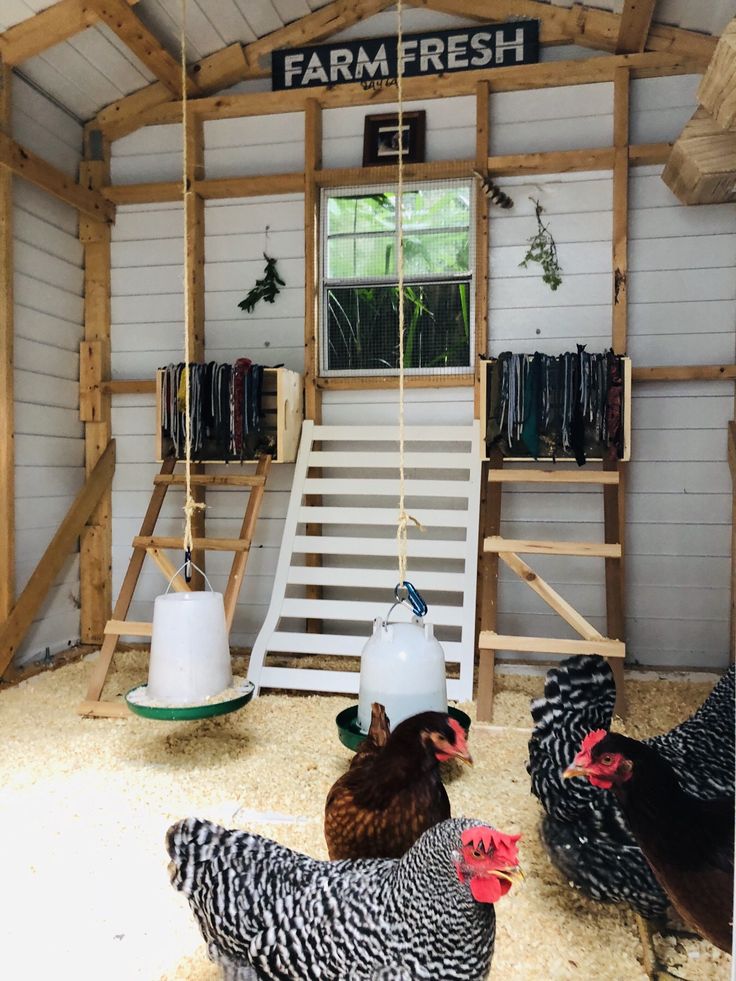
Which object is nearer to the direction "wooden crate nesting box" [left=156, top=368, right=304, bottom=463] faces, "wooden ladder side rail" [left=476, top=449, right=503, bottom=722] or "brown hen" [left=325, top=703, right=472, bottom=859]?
the brown hen

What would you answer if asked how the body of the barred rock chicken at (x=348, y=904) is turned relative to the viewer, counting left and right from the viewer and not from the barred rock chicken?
facing to the right of the viewer

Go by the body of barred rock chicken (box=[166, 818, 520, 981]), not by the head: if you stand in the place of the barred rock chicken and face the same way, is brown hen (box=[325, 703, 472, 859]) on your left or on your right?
on your left

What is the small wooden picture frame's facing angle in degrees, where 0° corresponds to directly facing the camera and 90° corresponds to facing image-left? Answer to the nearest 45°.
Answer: approximately 0°

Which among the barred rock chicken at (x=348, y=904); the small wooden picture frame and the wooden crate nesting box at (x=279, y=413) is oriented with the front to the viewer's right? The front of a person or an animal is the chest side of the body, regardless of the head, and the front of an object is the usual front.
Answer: the barred rock chicken

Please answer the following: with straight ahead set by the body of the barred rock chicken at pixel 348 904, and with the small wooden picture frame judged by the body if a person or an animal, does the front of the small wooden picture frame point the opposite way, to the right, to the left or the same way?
to the right

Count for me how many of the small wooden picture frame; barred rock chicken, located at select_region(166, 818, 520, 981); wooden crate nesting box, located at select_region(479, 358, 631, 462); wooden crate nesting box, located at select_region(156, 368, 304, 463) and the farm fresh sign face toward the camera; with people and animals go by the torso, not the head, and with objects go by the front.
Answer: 4
